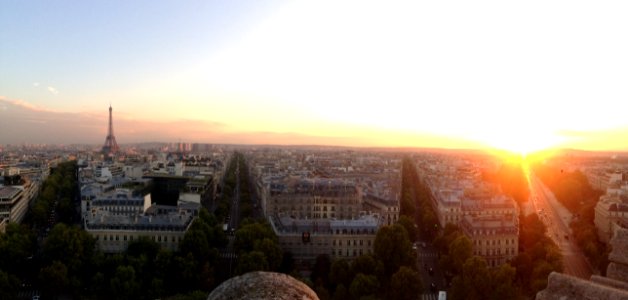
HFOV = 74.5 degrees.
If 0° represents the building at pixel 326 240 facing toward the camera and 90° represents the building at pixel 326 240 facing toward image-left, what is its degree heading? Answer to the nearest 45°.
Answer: approximately 0°

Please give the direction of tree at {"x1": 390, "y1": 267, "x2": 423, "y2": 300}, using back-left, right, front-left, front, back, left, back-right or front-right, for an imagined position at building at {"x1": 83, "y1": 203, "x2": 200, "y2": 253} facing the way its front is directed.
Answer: front-left

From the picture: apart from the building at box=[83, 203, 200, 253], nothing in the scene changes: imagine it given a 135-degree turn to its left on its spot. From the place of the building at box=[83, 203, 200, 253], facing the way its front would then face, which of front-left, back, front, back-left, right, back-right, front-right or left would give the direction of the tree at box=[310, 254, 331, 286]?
right

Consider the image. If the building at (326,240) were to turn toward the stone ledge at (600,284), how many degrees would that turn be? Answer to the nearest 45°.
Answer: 0° — it already faces it

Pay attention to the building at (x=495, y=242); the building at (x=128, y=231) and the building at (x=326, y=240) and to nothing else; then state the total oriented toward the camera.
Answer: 3

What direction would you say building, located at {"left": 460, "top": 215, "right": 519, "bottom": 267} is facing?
toward the camera

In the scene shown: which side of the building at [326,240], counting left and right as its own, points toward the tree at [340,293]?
front

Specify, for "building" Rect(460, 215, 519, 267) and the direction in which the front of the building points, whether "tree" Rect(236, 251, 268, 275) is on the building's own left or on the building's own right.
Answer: on the building's own right

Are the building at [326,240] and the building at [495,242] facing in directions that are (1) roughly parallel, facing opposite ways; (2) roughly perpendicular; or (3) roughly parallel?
roughly parallel

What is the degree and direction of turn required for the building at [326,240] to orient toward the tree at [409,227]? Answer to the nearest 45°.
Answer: approximately 135° to its left

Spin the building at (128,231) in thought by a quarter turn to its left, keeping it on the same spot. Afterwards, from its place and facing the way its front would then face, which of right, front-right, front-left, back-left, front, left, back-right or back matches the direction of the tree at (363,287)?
front-right

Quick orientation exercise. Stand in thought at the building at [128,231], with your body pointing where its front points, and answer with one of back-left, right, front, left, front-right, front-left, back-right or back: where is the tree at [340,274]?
front-left
